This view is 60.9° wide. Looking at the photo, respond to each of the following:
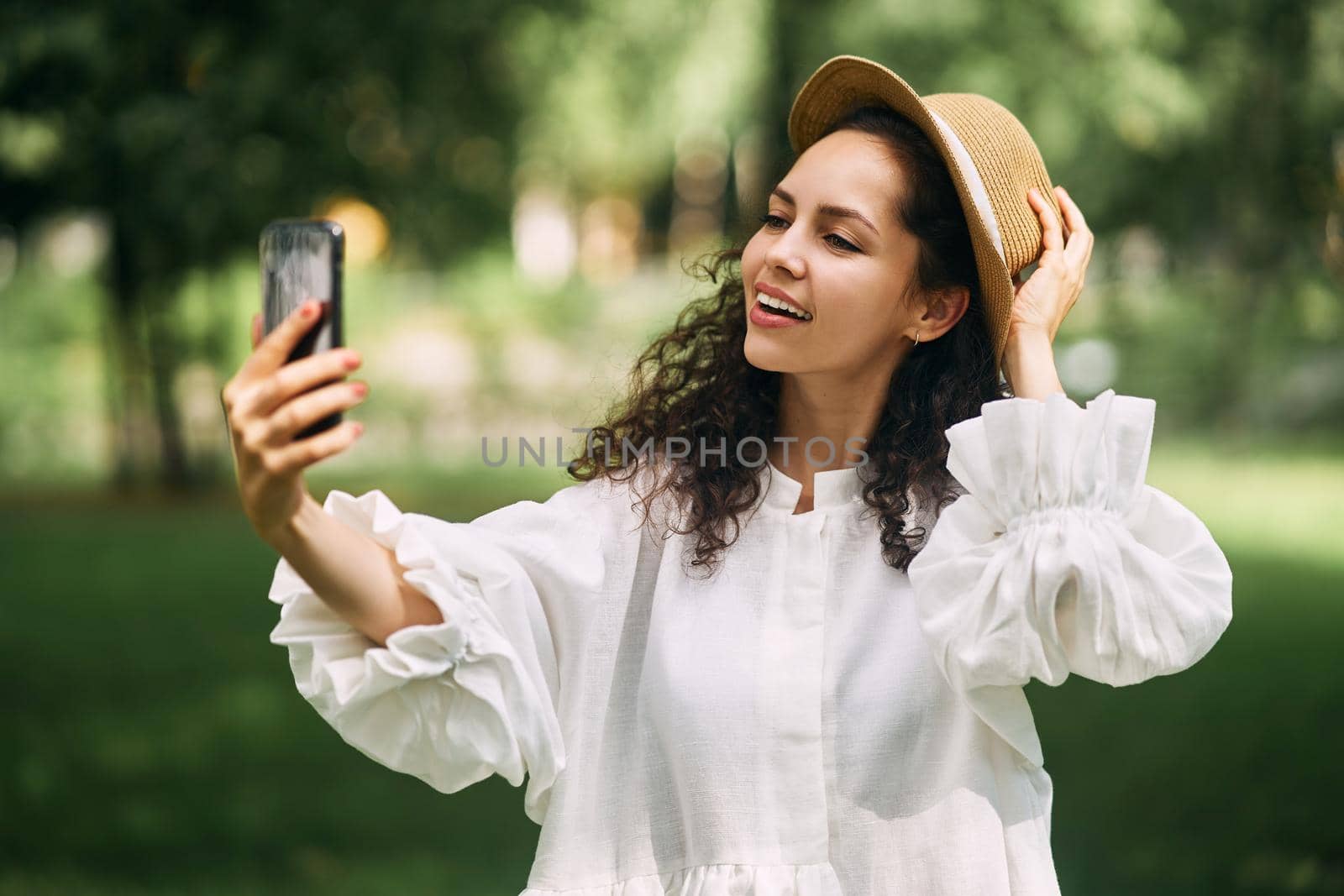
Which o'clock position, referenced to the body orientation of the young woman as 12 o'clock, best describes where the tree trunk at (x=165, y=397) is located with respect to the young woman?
The tree trunk is roughly at 5 o'clock from the young woman.

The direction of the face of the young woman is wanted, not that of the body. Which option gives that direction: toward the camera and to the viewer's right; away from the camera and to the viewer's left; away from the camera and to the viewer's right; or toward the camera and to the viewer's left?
toward the camera and to the viewer's left

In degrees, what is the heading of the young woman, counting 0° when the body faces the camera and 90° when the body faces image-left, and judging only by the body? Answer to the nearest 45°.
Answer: approximately 0°
